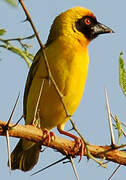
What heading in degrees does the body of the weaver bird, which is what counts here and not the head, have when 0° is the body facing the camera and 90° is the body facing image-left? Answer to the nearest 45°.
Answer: approximately 270°

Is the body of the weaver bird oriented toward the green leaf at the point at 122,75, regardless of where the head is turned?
no
